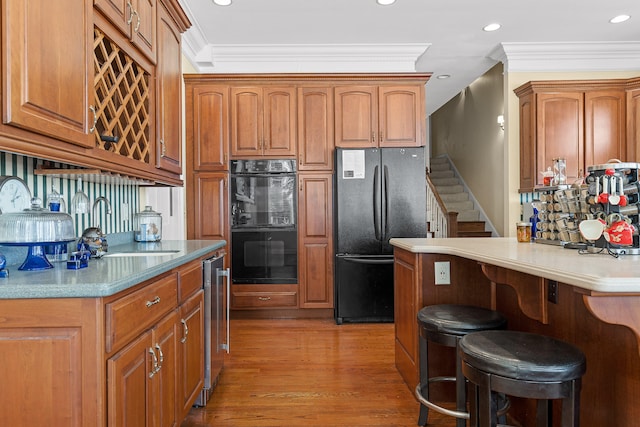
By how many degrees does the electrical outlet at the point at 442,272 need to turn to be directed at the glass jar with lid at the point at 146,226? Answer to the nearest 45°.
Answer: approximately 90° to its right

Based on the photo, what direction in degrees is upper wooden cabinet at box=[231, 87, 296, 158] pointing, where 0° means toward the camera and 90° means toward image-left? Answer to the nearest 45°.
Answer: approximately 0°

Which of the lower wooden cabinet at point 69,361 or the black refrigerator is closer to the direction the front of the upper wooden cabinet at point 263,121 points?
the lower wooden cabinet

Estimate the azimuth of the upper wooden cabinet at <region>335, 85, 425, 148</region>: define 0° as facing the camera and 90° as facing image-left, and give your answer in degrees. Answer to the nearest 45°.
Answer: approximately 0°

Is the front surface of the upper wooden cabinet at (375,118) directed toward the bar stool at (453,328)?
yes

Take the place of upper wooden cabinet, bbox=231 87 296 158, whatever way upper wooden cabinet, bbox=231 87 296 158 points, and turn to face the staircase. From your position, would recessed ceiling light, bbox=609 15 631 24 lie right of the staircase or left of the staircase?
right

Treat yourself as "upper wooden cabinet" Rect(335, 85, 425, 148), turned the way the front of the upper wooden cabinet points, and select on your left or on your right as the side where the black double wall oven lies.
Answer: on your right

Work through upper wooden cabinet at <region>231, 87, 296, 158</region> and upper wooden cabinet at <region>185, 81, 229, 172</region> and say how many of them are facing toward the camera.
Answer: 2
